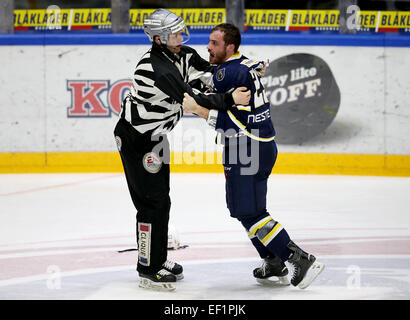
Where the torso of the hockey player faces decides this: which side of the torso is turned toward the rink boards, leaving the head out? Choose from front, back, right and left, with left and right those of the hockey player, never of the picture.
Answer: right

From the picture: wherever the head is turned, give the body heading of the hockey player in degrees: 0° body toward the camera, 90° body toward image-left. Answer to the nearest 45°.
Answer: approximately 90°
